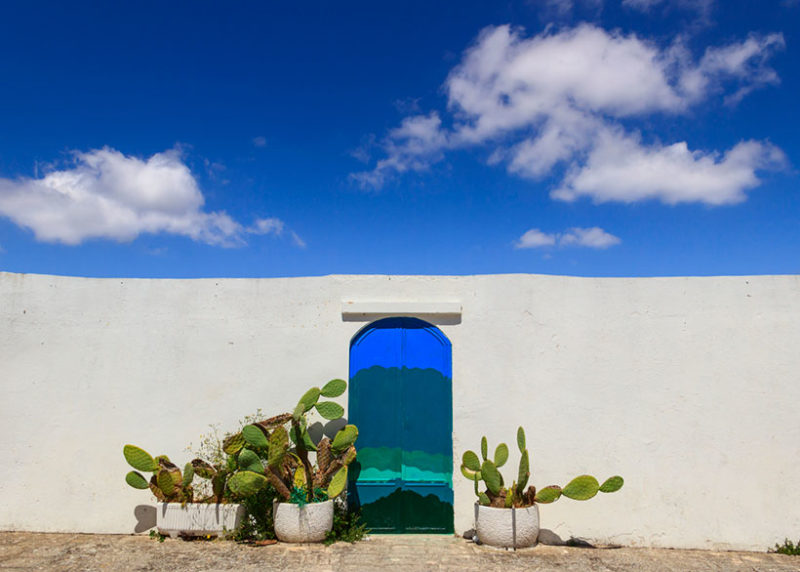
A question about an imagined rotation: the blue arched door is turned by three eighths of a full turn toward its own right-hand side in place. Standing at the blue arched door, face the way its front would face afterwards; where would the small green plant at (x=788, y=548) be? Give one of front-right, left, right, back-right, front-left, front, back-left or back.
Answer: back-right

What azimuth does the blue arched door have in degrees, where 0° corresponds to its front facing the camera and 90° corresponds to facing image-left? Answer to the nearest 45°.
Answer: approximately 0°

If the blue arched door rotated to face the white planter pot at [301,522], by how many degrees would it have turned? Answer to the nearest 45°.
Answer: approximately 45° to its right

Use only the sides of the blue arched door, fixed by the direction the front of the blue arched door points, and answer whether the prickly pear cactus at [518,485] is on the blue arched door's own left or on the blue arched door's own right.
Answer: on the blue arched door's own left

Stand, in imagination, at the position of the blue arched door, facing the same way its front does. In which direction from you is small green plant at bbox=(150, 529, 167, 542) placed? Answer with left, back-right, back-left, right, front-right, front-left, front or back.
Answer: right

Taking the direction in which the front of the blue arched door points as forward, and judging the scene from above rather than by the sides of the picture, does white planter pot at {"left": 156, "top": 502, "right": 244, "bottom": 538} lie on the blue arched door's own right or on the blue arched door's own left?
on the blue arched door's own right
